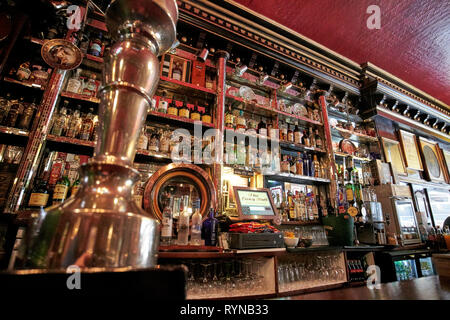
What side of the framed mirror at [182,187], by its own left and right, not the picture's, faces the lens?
front

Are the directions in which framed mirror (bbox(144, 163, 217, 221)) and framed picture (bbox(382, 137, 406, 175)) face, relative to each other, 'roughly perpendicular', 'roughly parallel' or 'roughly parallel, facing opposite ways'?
roughly parallel

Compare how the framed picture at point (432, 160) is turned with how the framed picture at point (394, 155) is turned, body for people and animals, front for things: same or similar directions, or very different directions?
same or similar directions

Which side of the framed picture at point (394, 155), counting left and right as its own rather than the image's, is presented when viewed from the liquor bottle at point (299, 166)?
right

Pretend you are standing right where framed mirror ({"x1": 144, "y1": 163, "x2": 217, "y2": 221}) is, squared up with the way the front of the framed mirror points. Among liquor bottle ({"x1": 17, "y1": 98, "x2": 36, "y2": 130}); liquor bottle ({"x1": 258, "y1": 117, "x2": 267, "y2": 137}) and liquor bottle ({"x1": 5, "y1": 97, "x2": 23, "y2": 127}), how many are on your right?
2

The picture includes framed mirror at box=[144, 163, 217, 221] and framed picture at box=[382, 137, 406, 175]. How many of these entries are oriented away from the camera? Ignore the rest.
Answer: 0

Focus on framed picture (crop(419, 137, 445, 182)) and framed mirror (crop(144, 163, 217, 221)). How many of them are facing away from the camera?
0

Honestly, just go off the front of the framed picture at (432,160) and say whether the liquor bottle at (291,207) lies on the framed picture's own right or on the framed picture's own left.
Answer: on the framed picture's own right

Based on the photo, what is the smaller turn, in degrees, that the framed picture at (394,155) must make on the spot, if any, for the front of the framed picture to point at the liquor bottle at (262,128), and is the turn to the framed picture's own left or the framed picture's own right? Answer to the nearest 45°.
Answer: approximately 90° to the framed picture's own right

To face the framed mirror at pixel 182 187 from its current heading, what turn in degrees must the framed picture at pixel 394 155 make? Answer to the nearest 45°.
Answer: approximately 90° to its right

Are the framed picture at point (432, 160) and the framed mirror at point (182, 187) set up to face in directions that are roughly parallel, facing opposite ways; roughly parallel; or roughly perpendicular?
roughly parallel
